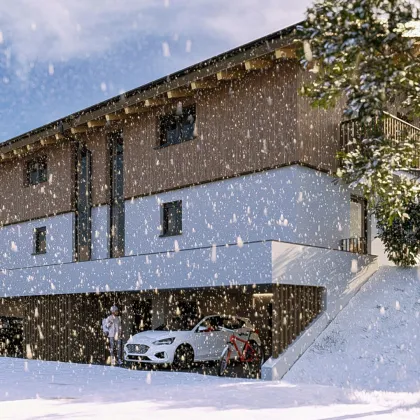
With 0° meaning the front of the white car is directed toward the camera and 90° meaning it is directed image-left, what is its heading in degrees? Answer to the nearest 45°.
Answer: approximately 45°

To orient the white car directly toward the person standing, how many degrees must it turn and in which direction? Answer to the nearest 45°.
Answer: approximately 90° to its right
